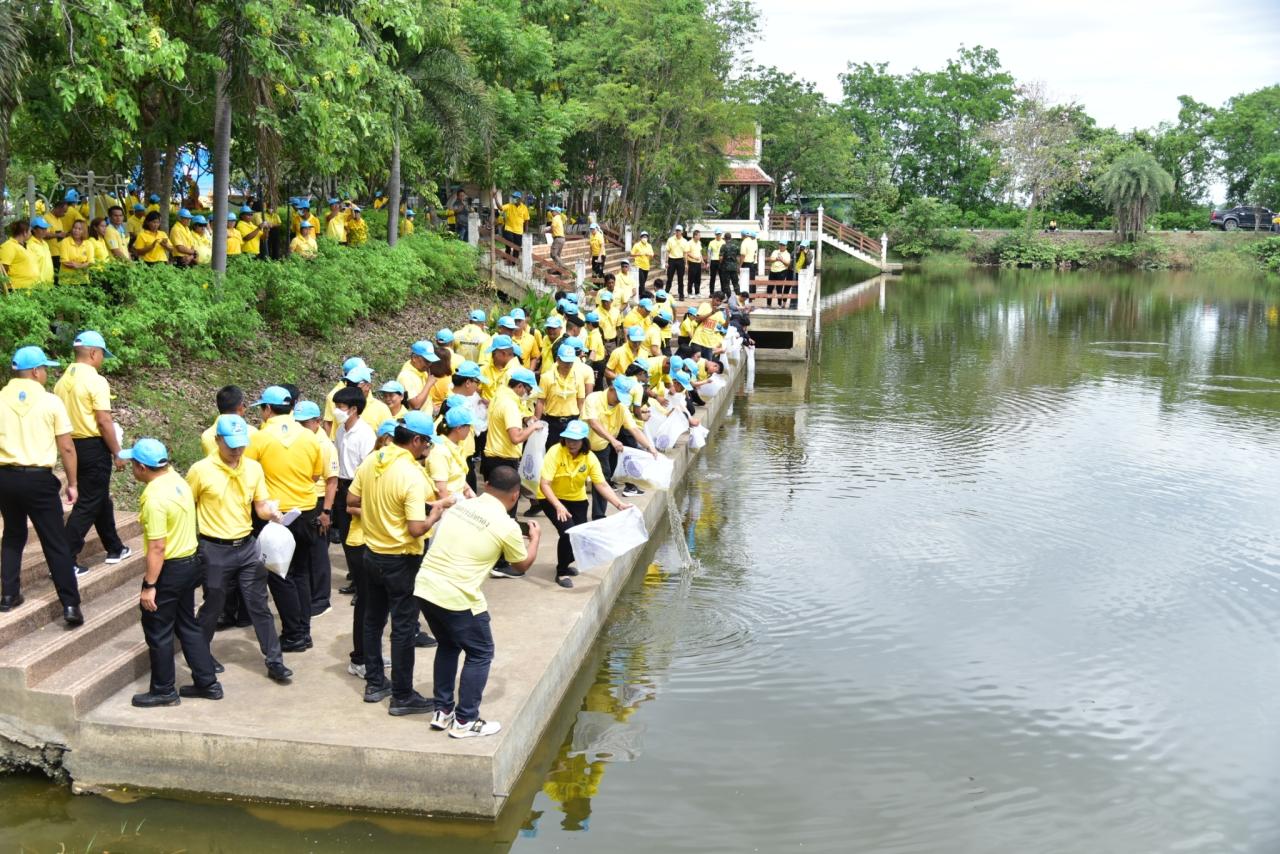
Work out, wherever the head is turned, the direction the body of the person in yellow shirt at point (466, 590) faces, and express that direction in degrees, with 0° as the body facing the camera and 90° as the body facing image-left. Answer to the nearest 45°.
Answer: approximately 225°

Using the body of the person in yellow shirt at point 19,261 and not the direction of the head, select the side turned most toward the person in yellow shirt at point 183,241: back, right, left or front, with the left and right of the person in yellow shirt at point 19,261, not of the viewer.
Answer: left

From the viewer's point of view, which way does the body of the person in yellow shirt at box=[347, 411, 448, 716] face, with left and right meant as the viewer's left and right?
facing away from the viewer and to the right of the viewer

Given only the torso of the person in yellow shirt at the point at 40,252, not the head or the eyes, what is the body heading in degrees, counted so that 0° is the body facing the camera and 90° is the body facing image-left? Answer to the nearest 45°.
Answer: approximately 315°

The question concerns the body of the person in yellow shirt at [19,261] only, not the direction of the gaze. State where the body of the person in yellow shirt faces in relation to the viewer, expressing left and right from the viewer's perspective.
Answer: facing the viewer and to the right of the viewer

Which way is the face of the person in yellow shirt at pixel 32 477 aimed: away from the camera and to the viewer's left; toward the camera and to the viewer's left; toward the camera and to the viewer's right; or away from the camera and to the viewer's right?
away from the camera and to the viewer's right

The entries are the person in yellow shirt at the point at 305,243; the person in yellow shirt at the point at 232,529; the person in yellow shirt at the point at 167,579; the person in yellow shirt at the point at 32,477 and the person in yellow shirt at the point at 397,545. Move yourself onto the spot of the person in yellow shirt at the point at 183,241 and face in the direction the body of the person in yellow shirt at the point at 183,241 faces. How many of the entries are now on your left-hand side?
1
